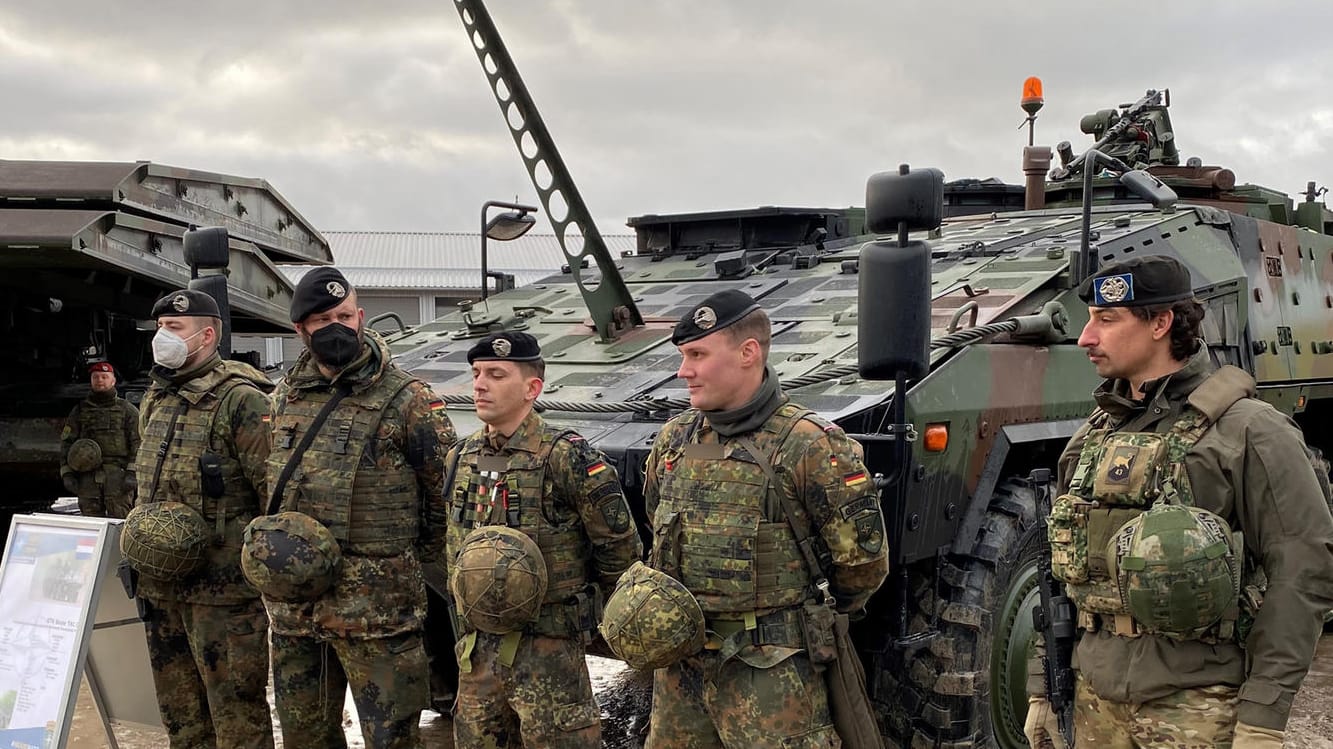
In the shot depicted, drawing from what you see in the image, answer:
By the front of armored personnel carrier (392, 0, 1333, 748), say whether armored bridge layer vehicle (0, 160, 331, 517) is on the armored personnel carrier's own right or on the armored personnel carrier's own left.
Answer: on the armored personnel carrier's own right

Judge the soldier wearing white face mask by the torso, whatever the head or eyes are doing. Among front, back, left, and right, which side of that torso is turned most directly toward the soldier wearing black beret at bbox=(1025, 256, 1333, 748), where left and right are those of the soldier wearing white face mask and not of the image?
left

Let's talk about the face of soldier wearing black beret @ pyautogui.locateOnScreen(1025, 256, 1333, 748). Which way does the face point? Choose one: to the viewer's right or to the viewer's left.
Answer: to the viewer's left

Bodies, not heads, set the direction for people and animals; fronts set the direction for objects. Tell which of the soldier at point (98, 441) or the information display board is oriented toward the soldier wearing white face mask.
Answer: the soldier

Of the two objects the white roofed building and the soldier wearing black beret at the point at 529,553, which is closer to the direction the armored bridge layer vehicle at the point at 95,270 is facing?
the soldier wearing black beret

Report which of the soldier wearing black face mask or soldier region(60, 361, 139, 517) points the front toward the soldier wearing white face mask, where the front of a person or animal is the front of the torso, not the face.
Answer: the soldier

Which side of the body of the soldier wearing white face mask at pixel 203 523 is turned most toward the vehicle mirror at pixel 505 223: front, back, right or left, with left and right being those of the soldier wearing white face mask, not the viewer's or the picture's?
back

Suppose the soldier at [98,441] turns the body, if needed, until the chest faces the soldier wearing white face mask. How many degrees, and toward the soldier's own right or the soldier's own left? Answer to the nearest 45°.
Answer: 0° — they already face them

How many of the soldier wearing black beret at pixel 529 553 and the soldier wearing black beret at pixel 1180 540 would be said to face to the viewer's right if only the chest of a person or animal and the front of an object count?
0

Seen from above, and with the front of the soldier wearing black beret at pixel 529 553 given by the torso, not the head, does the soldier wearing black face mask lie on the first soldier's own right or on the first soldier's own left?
on the first soldier's own right

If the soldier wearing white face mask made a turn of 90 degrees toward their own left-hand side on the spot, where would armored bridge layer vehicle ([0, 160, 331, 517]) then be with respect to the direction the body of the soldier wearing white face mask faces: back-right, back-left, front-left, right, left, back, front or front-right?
back-left

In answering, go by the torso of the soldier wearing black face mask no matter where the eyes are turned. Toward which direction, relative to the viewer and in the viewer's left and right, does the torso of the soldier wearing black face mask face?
facing the viewer and to the left of the viewer
